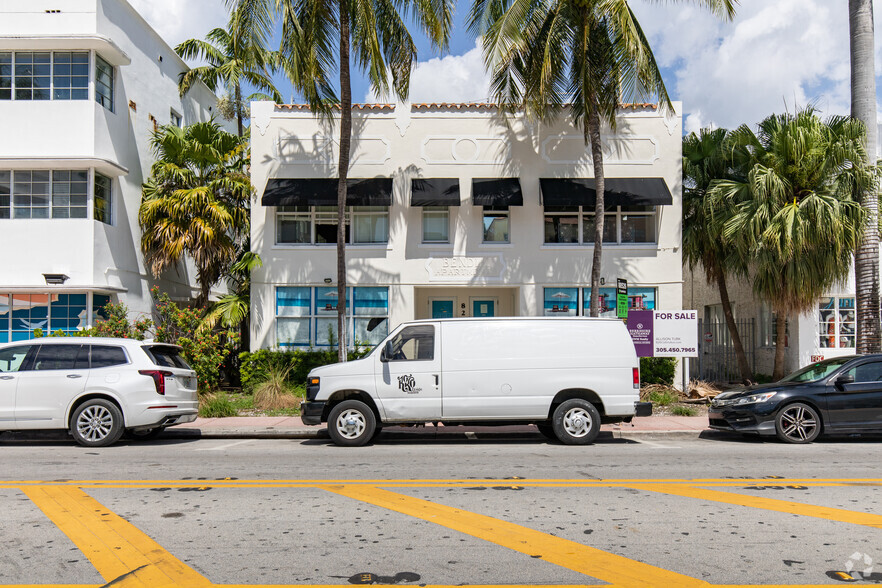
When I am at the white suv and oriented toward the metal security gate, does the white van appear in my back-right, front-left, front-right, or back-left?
front-right

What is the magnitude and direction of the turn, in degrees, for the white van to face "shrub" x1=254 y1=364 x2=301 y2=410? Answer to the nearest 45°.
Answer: approximately 45° to its right

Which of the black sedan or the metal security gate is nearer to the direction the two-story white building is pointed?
the black sedan

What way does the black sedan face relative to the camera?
to the viewer's left

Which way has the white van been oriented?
to the viewer's left

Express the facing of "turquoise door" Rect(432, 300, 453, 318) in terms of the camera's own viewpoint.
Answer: facing the viewer

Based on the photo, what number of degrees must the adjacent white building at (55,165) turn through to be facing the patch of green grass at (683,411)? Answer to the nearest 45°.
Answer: approximately 45° to its left

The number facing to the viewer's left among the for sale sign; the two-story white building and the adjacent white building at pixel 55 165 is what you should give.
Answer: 0

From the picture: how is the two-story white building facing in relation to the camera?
toward the camera

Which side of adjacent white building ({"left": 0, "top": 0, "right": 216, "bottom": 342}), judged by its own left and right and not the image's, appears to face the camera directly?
front

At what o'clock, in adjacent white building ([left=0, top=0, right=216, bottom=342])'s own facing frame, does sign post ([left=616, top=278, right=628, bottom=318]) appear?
The sign post is roughly at 10 o'clock from the adjacent white building.

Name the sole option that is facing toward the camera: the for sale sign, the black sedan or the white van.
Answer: the for sale sign
